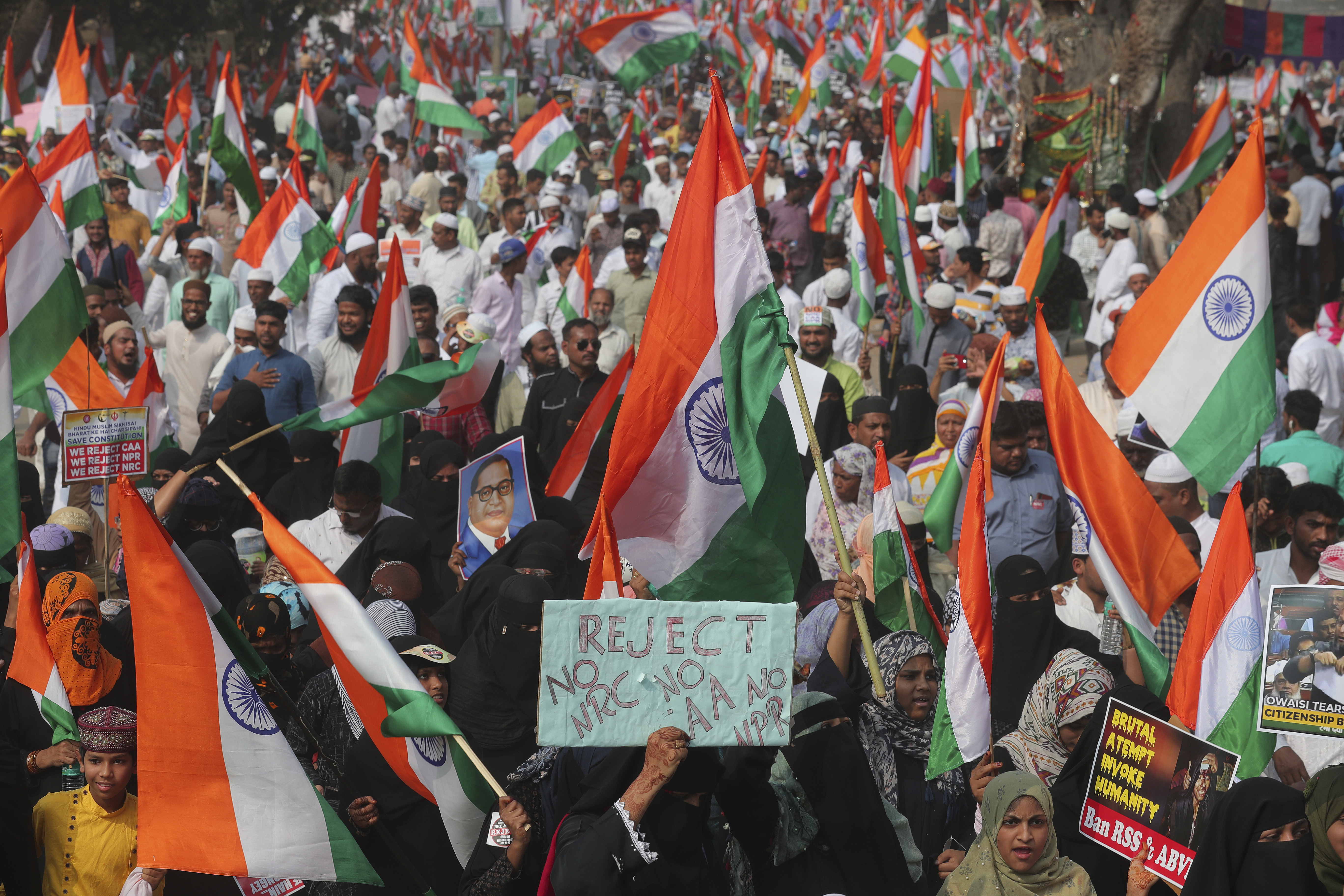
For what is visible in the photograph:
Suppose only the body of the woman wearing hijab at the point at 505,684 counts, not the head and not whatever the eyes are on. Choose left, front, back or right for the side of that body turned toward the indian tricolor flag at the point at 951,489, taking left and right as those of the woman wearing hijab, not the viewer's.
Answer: left

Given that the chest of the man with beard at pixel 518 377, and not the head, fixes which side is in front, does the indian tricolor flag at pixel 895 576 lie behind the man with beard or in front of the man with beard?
in front

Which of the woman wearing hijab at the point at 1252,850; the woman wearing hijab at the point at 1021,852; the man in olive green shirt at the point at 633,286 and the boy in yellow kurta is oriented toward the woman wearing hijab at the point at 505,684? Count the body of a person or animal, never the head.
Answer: the man in olive green shirt

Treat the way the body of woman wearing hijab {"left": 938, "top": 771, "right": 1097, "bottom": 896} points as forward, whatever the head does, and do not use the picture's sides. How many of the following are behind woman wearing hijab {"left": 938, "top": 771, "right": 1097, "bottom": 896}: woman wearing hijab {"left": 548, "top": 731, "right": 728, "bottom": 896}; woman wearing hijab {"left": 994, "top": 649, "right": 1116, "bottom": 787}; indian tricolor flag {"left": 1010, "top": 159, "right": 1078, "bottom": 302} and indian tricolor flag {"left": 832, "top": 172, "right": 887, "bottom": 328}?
3

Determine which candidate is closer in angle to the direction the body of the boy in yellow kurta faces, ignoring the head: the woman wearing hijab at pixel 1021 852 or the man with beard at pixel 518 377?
the woman wearing hijab

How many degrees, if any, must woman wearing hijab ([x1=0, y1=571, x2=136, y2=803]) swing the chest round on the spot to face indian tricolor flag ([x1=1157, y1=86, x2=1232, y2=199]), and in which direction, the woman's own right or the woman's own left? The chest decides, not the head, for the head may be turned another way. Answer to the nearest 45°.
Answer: approximately 135° to the woman's own left

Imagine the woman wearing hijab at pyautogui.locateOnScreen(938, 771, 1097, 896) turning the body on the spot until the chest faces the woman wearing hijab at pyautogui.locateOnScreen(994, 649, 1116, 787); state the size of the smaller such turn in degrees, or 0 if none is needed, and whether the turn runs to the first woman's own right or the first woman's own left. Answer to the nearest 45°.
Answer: approximately 180°

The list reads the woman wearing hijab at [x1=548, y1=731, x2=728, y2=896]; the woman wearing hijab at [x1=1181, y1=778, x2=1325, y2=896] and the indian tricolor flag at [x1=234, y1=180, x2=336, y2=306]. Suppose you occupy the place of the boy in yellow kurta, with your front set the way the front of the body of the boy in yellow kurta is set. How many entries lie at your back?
1

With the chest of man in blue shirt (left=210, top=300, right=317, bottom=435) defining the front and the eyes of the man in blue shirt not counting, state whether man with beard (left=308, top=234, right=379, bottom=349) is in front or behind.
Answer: behind

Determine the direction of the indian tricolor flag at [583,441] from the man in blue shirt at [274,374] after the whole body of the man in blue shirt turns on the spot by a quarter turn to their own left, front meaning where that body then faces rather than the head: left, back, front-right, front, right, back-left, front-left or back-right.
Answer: front-right

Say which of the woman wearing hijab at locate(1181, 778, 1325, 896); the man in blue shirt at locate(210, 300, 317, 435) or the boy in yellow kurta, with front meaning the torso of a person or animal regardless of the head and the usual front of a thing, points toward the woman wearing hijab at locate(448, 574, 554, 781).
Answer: the man in blue shirt
